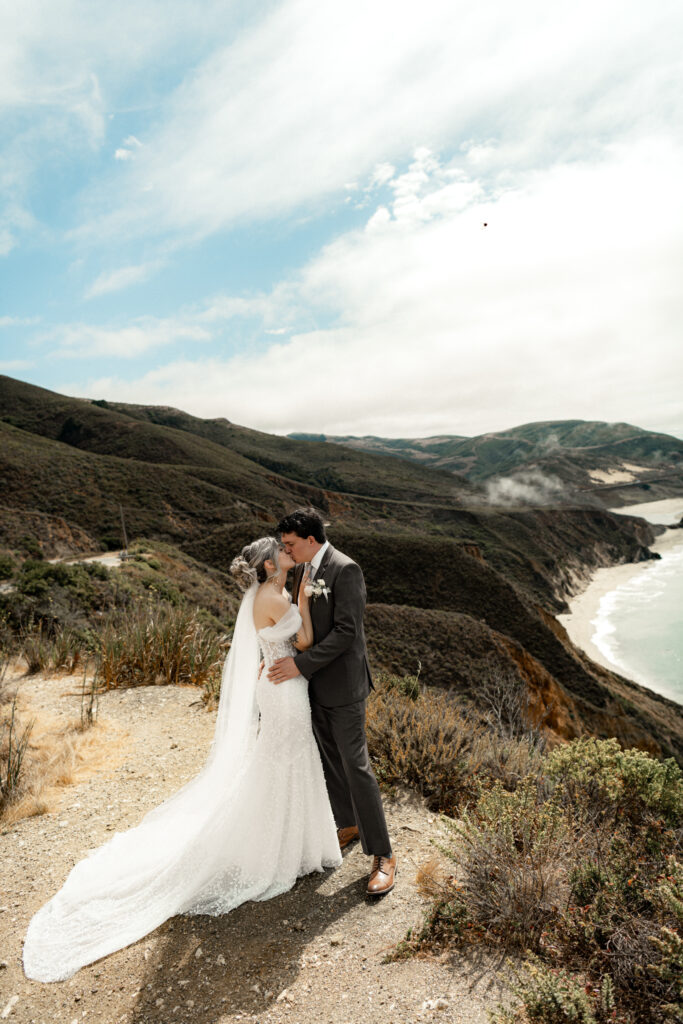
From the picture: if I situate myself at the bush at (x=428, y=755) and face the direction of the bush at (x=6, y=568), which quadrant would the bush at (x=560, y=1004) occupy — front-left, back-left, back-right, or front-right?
back-left

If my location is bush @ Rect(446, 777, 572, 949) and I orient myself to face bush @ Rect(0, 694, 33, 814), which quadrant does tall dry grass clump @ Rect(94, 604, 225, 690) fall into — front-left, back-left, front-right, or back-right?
front-right

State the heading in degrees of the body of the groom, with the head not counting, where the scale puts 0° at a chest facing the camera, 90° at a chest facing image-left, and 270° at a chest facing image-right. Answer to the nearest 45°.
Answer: approximately 45°

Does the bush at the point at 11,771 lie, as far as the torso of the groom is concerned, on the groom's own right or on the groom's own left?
on the groom's own right

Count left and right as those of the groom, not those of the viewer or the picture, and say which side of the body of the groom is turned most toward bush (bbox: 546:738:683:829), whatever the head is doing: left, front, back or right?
back
